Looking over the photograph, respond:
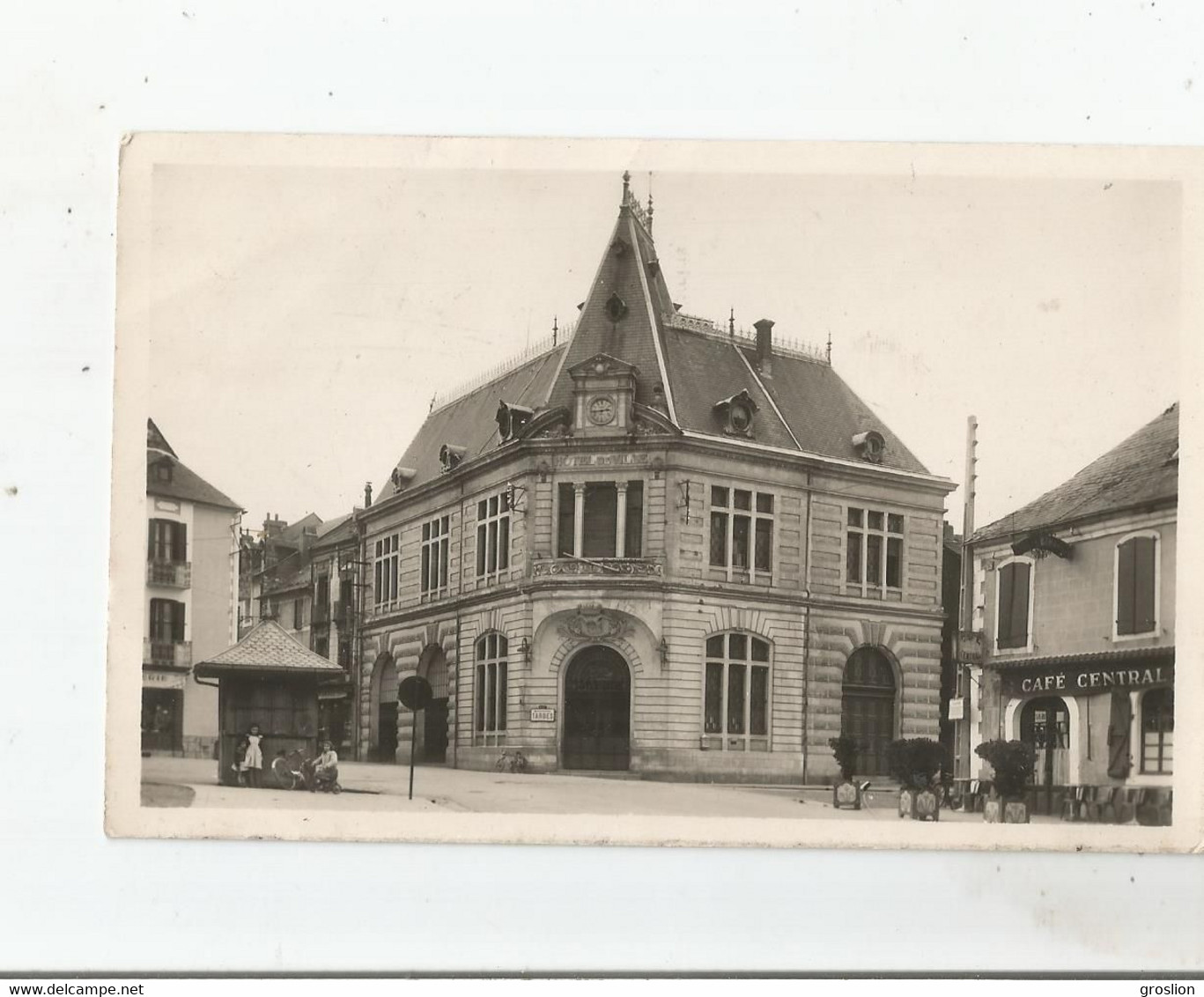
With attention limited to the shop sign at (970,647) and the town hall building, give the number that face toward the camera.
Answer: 2

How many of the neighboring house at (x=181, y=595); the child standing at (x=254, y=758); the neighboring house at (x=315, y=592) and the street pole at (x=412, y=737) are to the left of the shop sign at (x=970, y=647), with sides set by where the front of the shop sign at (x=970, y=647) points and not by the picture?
0

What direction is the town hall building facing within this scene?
toward the camera

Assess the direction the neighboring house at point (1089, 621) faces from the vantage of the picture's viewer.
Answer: facing the viewer and to the left of the viewer

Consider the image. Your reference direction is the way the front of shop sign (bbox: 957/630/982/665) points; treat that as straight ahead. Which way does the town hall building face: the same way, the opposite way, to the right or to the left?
the same way

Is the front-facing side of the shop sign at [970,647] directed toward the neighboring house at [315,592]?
no
